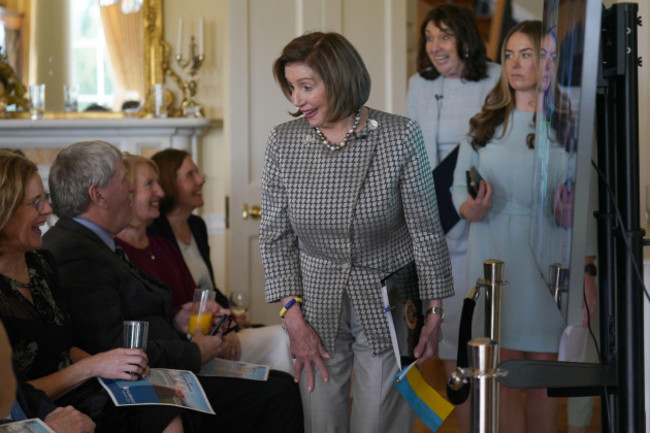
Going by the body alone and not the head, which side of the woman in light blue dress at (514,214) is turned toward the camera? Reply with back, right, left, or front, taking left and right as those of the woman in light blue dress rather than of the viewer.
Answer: front

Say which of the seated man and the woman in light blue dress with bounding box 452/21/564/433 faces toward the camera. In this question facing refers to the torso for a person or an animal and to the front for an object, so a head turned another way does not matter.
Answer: the woman in light blue dress

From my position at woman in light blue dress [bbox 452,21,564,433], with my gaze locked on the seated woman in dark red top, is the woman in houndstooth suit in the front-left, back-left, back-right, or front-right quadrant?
front-left

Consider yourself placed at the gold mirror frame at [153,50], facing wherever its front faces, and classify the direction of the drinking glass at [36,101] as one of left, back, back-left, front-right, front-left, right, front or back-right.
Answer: right

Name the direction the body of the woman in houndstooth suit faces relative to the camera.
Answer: toward the camera

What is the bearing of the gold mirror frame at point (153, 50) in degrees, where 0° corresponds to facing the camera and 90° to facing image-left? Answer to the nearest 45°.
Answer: approximately 0°

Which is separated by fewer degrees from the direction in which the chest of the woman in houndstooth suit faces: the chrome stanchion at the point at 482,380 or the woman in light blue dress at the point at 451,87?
the chrome stanchion

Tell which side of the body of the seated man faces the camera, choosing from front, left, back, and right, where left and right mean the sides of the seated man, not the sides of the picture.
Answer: right

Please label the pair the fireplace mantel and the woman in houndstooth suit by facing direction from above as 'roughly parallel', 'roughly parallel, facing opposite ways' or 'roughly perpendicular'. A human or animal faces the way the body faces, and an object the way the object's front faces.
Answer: roughly parallel

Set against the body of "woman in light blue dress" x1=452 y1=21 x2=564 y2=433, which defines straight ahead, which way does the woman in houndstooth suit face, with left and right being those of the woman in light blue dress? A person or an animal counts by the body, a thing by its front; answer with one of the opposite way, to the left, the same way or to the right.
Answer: the same way

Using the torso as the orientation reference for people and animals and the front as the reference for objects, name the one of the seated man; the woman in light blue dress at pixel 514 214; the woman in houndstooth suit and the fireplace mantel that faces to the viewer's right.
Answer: the seated man

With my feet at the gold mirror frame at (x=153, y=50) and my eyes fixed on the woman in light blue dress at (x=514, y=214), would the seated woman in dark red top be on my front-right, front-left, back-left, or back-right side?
front-right

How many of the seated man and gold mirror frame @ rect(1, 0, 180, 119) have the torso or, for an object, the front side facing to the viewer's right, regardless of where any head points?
1

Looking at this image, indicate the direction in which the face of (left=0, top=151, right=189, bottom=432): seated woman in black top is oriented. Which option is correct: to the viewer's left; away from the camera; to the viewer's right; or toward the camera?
to the viewer's right
